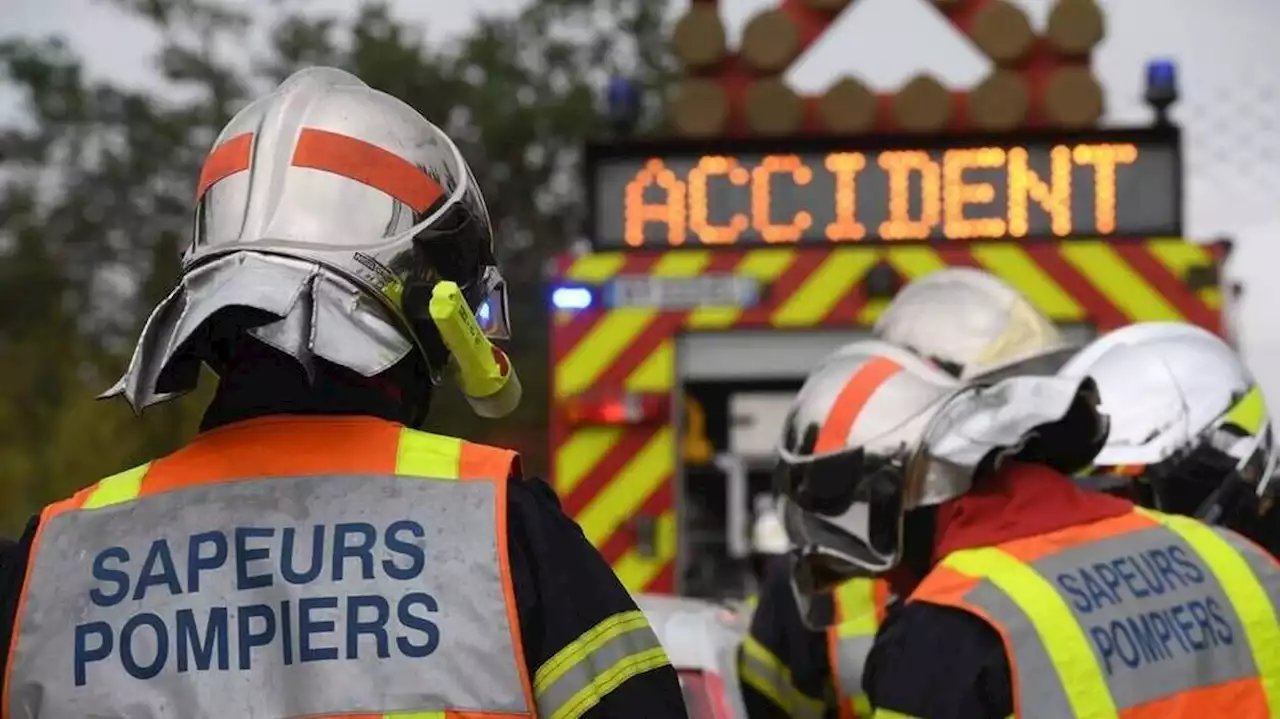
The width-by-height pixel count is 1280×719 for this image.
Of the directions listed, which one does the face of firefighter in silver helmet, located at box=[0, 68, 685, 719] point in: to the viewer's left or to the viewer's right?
to the viewer's right

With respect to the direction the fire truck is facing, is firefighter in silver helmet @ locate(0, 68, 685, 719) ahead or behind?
behind

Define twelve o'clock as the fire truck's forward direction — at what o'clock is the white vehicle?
The white vehicle is roughly at 6 o'clock from the fire truck.

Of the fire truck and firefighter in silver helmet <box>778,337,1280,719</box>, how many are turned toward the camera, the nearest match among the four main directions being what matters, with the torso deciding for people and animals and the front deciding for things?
0

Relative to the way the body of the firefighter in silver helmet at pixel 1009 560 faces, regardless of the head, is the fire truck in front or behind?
in front

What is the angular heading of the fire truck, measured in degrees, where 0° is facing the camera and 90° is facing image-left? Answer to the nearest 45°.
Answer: approximately 180°

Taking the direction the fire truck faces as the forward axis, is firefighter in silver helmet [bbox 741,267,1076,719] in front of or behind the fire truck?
behind

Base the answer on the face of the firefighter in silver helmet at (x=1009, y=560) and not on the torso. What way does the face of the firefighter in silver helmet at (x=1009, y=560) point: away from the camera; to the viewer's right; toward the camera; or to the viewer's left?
to the viewer's left

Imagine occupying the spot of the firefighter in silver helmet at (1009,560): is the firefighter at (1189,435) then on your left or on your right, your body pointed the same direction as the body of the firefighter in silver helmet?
on your right

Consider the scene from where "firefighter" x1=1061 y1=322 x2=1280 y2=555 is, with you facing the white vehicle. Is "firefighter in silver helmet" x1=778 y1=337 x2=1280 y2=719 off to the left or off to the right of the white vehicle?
left

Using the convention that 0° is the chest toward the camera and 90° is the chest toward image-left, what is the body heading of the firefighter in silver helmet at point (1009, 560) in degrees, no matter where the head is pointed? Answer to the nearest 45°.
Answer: approximately 135°

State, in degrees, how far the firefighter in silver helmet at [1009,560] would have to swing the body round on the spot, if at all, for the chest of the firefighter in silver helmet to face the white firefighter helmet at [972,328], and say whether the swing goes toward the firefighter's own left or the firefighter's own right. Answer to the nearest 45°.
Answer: approximately 45° to the firefighter's own right
